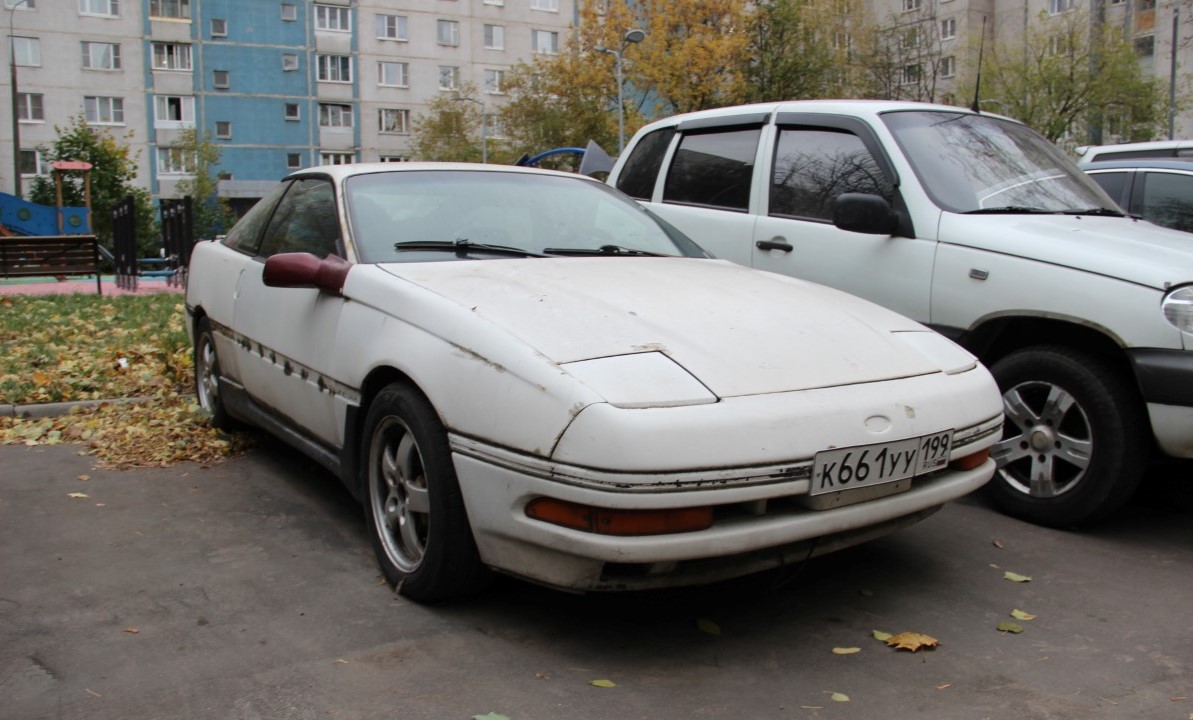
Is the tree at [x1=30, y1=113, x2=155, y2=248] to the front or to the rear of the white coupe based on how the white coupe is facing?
to the rear

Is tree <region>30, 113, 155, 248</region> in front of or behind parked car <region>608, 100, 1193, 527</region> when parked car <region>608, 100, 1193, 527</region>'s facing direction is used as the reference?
behind

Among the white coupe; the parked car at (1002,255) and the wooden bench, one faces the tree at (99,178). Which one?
the wooden bench

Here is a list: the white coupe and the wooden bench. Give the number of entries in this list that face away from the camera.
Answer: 1

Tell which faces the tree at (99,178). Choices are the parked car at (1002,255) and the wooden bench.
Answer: the wooden bench

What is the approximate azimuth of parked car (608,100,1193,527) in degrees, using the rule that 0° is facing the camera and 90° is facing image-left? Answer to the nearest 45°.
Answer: approximately 315°

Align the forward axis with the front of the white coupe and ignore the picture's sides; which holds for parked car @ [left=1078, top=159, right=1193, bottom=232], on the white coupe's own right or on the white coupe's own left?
on the white coupe's own left

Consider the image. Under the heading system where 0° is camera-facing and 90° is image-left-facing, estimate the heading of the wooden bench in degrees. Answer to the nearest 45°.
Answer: approximately 180°

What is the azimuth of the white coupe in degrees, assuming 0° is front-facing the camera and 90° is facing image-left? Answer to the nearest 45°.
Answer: approximately 315°

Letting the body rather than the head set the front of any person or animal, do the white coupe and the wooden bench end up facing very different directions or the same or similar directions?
very different directions

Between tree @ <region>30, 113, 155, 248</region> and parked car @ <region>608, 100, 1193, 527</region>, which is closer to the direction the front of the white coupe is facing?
the parked car
